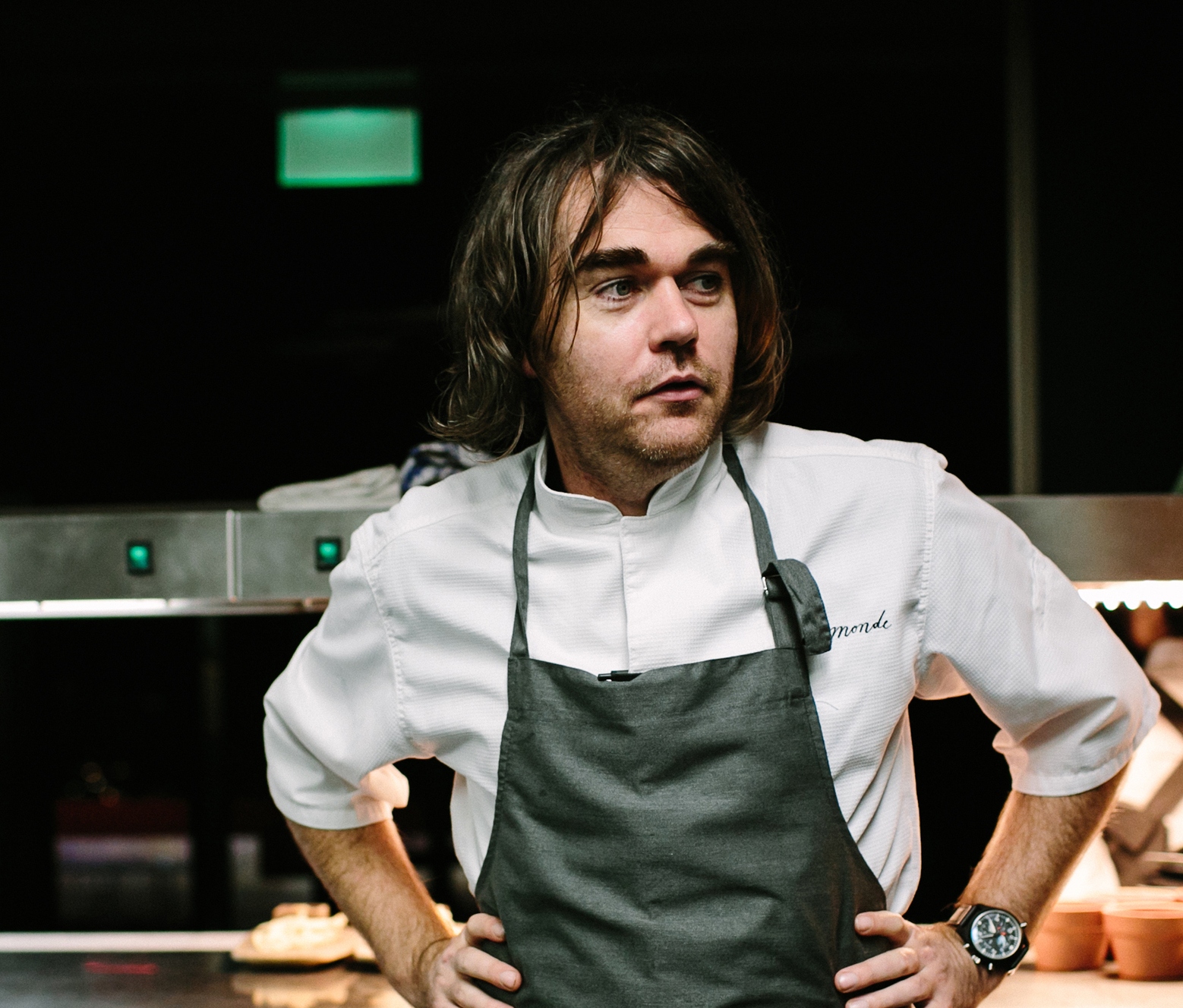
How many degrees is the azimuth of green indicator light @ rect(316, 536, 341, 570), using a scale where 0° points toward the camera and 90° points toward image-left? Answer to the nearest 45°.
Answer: approximately 0°

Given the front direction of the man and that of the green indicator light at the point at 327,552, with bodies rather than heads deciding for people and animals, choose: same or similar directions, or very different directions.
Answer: same or similar directions

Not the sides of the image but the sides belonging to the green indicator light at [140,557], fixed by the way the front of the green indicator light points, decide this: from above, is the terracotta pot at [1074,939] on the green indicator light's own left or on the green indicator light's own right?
on the green indicator light's own left

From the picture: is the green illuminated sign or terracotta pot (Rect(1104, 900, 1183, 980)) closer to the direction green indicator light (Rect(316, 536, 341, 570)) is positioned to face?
the terracotta pot

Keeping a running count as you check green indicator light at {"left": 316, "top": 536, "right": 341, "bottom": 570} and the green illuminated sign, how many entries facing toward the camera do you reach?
2

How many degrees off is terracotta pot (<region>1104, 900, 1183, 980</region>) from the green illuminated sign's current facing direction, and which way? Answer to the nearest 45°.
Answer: approximately 45° to its left

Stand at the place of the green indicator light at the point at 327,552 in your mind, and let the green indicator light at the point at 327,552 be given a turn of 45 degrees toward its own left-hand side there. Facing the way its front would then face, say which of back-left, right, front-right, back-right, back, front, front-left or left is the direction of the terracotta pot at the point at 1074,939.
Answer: front-left

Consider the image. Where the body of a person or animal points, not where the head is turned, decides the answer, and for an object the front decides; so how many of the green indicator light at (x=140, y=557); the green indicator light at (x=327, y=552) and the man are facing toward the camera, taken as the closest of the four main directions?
3

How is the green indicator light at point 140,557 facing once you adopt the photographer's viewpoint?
facing the viewer

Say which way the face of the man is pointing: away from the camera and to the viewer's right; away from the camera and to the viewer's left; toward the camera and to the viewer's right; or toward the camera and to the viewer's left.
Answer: toward the camera and to the viewer's right

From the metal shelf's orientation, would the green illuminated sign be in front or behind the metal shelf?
behind

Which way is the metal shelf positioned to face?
toward the camera

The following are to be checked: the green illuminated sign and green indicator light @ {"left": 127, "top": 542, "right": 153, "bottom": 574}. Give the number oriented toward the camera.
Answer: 2

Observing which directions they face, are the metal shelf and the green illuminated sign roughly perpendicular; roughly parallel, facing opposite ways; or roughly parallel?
roughly parallel
